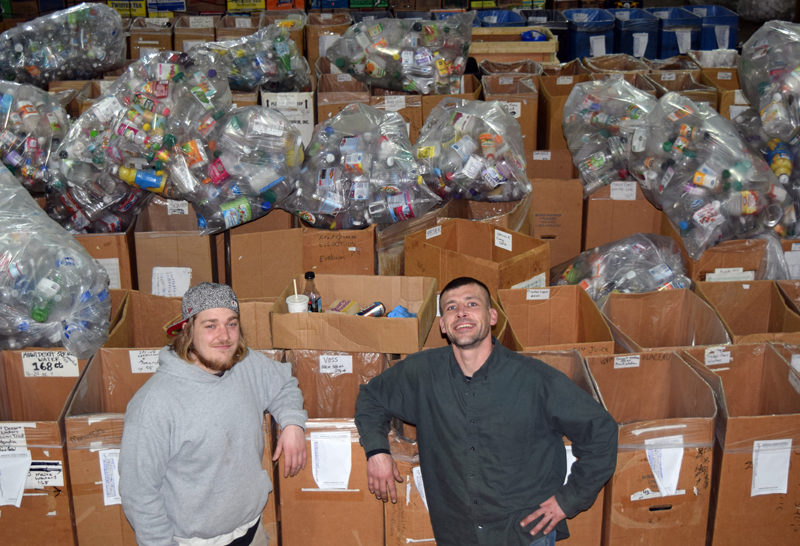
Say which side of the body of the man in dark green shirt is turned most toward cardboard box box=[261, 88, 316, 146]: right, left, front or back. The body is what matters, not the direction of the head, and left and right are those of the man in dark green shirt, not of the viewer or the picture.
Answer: back

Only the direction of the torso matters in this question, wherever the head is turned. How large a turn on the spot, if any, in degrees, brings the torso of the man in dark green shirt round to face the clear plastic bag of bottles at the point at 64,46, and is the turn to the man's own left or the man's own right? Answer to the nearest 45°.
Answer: approximately 135° to the man's own right

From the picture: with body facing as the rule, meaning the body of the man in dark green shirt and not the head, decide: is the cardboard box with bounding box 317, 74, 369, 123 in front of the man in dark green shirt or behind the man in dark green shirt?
behind

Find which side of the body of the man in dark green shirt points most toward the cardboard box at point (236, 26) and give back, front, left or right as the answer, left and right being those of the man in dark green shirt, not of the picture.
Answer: back

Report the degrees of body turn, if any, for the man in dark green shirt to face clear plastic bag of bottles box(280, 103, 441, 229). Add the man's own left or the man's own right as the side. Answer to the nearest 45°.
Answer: approximately 180°

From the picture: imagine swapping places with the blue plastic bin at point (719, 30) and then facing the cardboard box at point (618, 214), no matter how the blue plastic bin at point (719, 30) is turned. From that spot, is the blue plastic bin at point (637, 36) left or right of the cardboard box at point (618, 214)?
right

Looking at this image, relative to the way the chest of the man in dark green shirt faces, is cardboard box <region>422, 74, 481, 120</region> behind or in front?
behind

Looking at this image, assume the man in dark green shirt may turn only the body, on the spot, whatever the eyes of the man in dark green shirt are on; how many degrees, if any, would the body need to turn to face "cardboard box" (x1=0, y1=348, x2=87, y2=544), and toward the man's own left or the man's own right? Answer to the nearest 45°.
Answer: approximately 90° to the man's own right

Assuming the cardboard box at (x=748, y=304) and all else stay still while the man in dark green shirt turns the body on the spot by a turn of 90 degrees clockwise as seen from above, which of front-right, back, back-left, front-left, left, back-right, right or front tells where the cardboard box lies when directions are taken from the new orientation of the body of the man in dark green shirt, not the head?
back-right

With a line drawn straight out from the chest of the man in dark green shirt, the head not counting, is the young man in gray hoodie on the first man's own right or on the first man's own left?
on the first man's own right

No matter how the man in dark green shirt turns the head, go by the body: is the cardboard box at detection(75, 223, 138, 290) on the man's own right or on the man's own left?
on the man's own right

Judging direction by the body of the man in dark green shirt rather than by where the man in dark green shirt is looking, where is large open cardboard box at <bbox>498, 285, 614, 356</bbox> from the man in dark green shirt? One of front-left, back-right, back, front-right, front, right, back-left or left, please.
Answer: back

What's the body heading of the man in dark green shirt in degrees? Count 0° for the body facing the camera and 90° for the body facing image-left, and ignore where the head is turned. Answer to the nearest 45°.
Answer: approximately 0°
